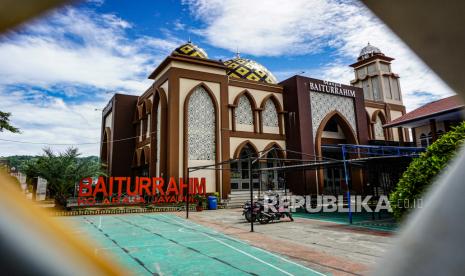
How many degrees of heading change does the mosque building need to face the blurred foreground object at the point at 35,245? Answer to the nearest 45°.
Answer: approximately 45° to its right

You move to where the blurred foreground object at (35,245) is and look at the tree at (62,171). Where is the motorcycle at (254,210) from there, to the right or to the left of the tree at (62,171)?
right

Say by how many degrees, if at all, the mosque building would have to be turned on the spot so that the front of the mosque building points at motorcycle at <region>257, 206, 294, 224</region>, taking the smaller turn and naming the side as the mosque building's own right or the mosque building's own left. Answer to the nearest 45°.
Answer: approximately 45° to the mosque building's own right

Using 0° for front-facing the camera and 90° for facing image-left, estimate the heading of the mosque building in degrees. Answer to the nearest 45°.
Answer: approximately 315°

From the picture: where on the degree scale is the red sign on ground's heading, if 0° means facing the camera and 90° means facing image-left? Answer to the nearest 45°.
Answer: approximately 0°

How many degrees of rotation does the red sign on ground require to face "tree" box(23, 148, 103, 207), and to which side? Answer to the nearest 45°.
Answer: approximately 90° to its right

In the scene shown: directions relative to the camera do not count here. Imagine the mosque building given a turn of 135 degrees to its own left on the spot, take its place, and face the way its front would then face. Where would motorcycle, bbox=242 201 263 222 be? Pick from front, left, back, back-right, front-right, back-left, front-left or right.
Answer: back
